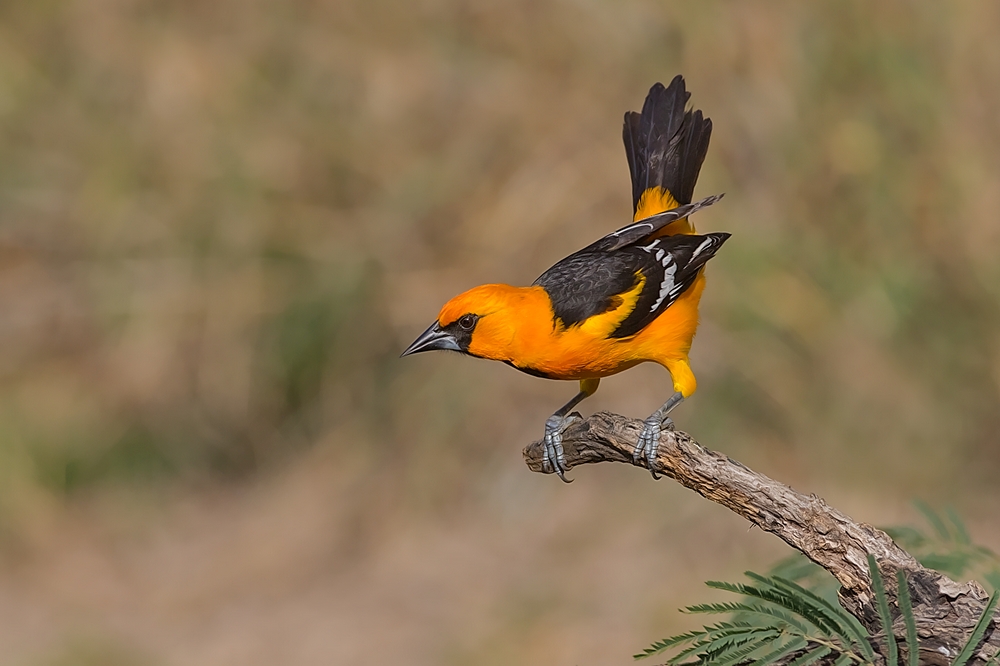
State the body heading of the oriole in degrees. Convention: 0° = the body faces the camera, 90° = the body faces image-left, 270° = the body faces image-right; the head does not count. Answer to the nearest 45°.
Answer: approximately 90°
